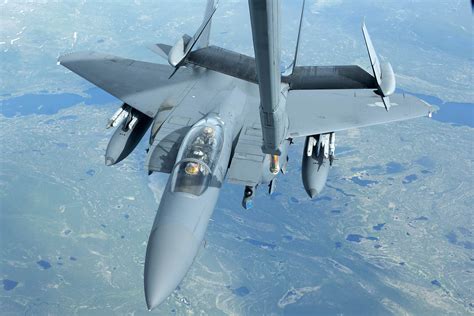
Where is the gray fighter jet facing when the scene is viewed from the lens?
facing the viewer
